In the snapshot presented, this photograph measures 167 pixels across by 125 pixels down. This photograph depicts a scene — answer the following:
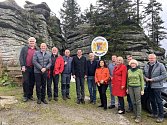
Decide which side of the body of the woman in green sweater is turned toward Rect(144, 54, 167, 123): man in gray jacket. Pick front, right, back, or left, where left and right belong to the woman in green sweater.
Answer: left

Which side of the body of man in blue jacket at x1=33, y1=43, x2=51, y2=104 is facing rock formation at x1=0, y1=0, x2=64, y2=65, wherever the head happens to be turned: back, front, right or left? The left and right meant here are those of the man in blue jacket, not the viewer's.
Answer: back

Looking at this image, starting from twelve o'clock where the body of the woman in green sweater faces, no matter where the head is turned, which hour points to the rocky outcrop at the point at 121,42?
The rocky outcrop is roughly at 6 o'clock from the woman in green sweater.

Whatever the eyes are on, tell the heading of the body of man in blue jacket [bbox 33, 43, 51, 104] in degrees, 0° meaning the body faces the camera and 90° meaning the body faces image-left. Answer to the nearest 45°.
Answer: approximately 0°

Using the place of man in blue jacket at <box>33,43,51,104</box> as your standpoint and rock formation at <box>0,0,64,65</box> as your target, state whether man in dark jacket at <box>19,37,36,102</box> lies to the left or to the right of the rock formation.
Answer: left

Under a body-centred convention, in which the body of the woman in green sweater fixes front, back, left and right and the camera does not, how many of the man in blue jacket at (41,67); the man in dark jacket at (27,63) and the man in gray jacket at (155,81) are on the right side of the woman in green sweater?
2

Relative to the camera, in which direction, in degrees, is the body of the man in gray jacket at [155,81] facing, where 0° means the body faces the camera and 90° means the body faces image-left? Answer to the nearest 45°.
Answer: approximately 45°
